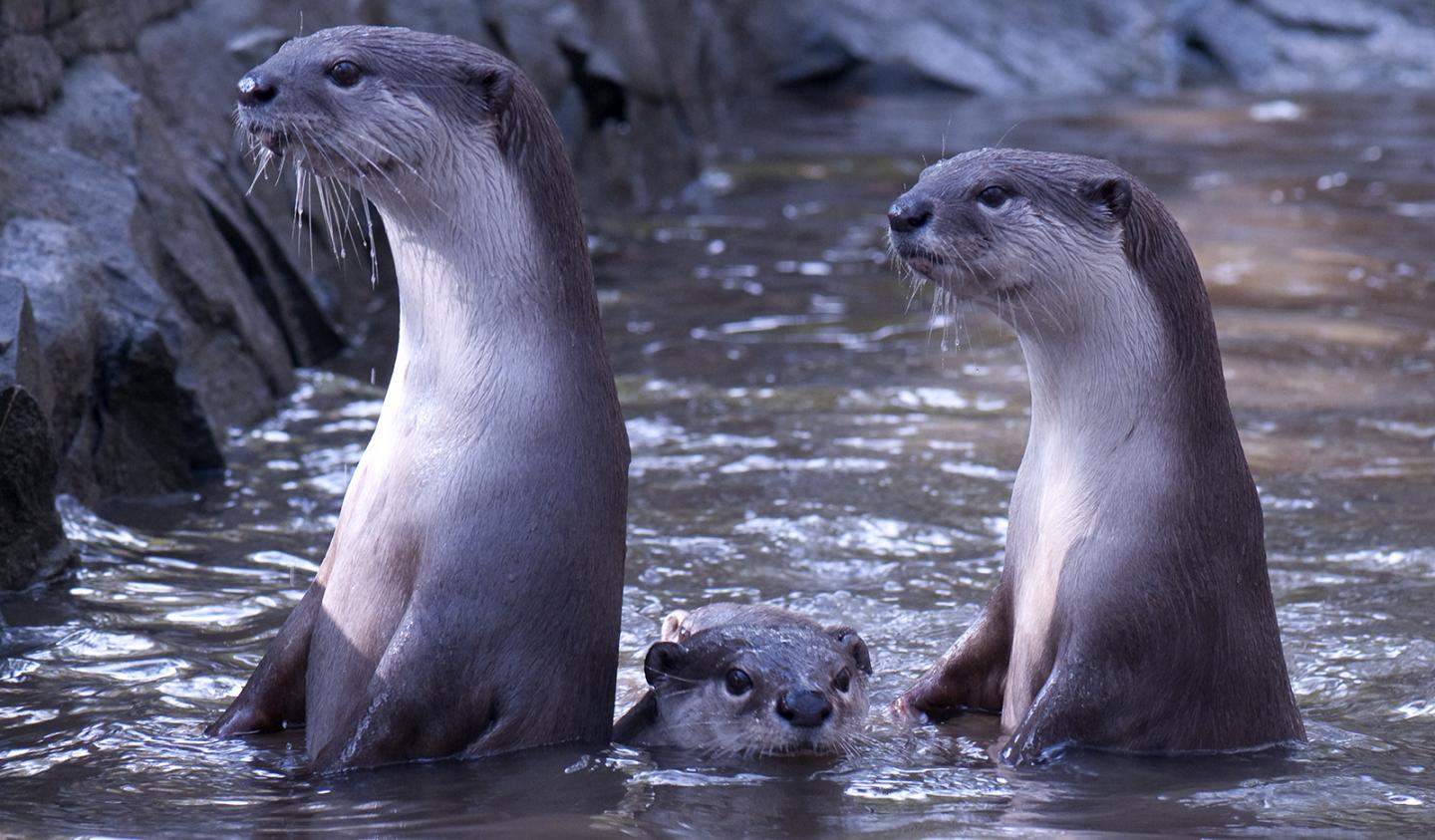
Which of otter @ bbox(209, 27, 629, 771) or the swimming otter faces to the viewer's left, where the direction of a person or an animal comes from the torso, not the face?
the otter

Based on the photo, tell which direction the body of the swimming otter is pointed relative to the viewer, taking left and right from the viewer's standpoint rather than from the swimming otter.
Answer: facing the viewer and to the right of the viewer

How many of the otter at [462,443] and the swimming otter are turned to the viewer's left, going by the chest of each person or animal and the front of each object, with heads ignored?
1

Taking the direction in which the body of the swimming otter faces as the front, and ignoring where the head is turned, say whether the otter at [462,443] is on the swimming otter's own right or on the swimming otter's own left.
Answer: on the swimming otter's own right

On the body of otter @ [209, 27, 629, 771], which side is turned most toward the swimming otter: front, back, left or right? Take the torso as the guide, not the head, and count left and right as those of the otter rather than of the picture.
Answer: back

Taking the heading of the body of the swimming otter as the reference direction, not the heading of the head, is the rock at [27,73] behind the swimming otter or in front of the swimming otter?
behind

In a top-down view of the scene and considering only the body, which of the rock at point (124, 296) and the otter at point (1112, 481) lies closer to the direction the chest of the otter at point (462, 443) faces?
the rock

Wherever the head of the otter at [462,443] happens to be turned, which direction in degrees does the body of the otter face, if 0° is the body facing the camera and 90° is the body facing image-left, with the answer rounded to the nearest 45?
approximately 90°
